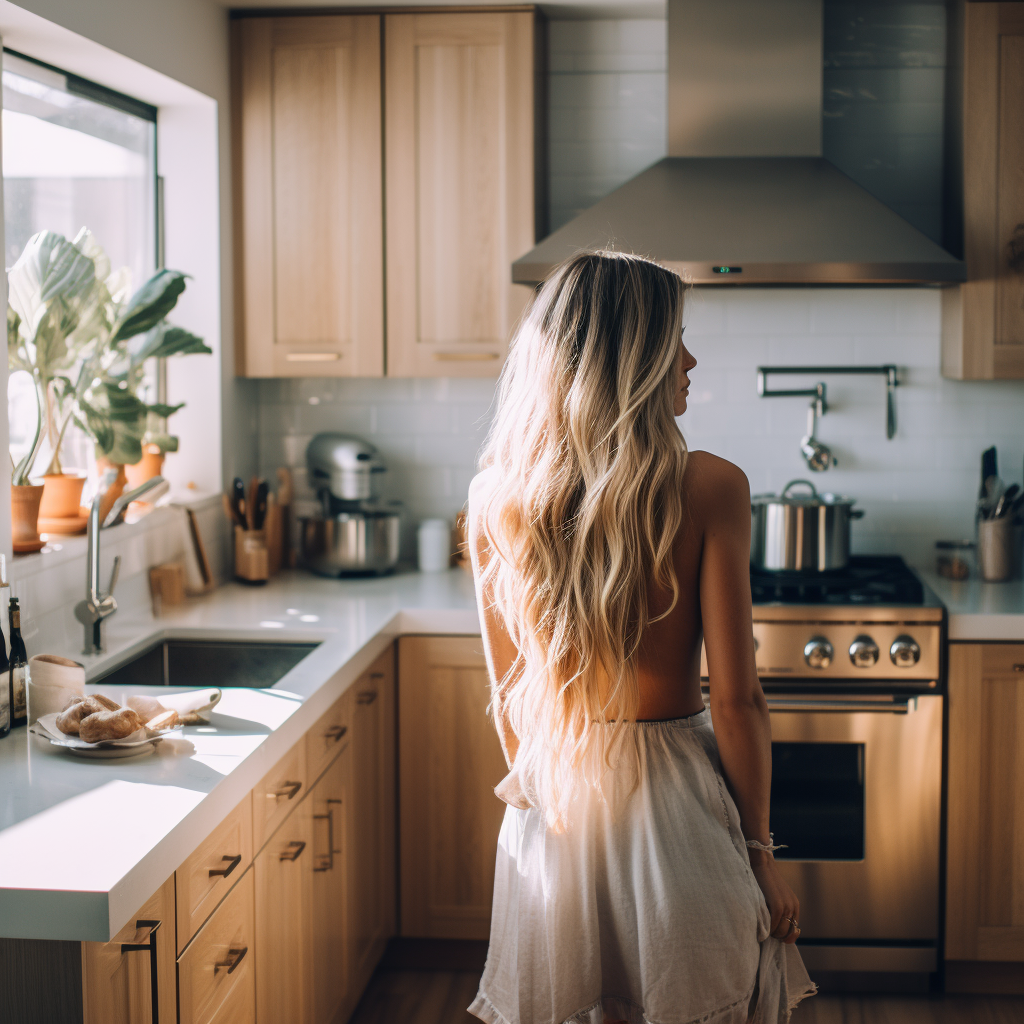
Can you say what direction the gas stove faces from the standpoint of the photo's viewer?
facing the viewer

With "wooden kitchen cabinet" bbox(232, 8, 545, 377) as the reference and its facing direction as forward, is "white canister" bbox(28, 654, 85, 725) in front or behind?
in front

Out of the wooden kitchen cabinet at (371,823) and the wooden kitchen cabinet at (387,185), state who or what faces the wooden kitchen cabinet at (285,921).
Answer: the wooden kitchen cabinet at (387,185)

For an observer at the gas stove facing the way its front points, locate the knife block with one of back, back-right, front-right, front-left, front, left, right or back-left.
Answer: right

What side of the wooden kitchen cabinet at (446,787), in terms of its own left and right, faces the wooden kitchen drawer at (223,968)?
front

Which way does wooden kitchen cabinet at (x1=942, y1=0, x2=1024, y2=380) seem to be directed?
toward the camera

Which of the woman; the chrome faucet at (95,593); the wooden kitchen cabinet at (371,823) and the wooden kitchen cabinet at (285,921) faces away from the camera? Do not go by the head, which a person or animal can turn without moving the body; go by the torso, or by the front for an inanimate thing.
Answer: the woman

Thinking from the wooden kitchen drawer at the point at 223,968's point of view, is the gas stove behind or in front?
in front

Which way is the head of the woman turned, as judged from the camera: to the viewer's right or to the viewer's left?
to the viewer's right

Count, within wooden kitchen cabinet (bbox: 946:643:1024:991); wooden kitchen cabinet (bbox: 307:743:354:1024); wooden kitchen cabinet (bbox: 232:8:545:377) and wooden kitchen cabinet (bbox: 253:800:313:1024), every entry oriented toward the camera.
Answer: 2

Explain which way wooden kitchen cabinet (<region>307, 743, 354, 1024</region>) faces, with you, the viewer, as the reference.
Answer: facing to the right of the viewer

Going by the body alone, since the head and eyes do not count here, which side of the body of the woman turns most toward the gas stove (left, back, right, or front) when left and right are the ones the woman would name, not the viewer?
front
